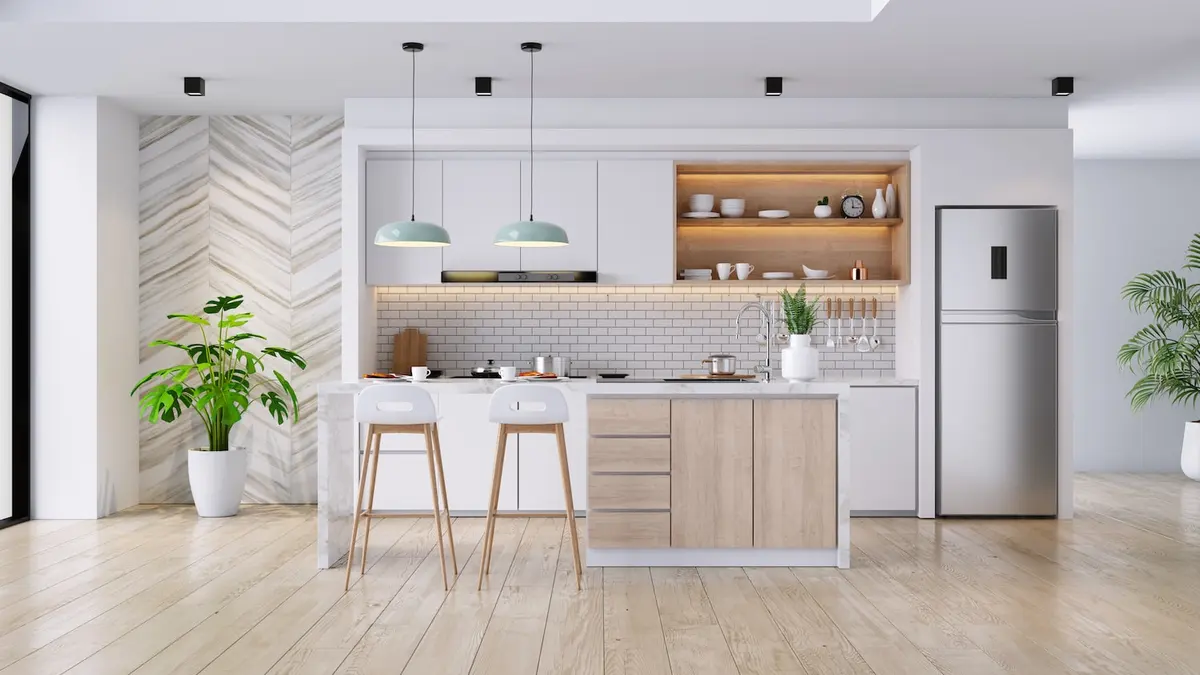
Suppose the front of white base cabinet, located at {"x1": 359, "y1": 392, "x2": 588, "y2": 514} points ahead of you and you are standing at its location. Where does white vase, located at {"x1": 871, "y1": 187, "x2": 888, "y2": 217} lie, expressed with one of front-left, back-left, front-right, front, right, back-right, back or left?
left

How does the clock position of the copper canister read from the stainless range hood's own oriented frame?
The copper canister is roughly at 9 o'clock from the stainless range hood.

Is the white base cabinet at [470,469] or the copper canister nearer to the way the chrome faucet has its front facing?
the white base cabinet

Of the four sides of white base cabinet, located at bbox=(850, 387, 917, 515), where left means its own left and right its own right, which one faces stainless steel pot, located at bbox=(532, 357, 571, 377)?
right

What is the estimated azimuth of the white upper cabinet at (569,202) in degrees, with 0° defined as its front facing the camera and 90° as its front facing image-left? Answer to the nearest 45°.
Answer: approximately 0°

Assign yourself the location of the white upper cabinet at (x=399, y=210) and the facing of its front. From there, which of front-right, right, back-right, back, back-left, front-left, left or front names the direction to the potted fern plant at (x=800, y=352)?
front-left

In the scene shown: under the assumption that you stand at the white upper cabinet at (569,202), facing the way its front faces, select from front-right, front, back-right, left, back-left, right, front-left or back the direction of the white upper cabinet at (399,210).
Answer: right

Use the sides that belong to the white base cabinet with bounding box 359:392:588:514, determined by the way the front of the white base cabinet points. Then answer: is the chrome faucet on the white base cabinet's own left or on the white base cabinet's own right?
on the white base cabinet's own left

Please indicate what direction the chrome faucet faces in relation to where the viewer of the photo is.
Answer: facing to the left of the viewer

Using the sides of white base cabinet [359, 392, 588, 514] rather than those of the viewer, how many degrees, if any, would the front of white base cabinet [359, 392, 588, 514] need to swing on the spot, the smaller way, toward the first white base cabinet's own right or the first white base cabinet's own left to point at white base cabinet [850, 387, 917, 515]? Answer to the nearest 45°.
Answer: approximately 90° to the first white base cabinet's own left

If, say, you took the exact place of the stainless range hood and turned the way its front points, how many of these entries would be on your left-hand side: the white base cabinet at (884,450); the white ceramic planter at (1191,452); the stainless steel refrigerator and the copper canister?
4

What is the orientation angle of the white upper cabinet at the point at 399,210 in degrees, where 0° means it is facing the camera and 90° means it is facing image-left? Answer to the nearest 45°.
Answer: approximately 0°
